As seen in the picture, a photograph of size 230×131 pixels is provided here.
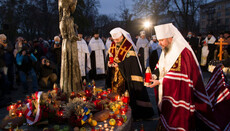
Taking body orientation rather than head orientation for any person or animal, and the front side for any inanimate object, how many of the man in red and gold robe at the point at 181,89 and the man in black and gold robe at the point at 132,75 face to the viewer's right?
0

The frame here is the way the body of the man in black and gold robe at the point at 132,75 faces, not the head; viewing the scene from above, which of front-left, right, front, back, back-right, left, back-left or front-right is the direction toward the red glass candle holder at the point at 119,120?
front-left

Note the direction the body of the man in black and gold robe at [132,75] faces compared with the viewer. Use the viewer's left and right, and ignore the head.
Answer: facing the viewer and to the left of the viewer

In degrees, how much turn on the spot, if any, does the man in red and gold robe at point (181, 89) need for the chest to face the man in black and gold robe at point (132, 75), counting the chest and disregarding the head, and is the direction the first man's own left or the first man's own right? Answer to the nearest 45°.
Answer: approximately 45° to the first man's own right

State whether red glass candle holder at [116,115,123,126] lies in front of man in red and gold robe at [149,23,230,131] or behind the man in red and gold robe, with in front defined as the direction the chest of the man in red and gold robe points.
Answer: in front

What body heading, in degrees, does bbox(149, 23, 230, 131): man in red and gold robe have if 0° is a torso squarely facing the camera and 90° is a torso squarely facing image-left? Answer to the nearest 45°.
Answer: approximately 90°

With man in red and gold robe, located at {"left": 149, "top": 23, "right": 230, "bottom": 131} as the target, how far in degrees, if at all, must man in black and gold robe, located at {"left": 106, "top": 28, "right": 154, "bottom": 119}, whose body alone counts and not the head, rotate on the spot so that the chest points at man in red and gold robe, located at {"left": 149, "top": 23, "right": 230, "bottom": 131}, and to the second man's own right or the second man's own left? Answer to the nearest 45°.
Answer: approximately 90° to the second man's own left
